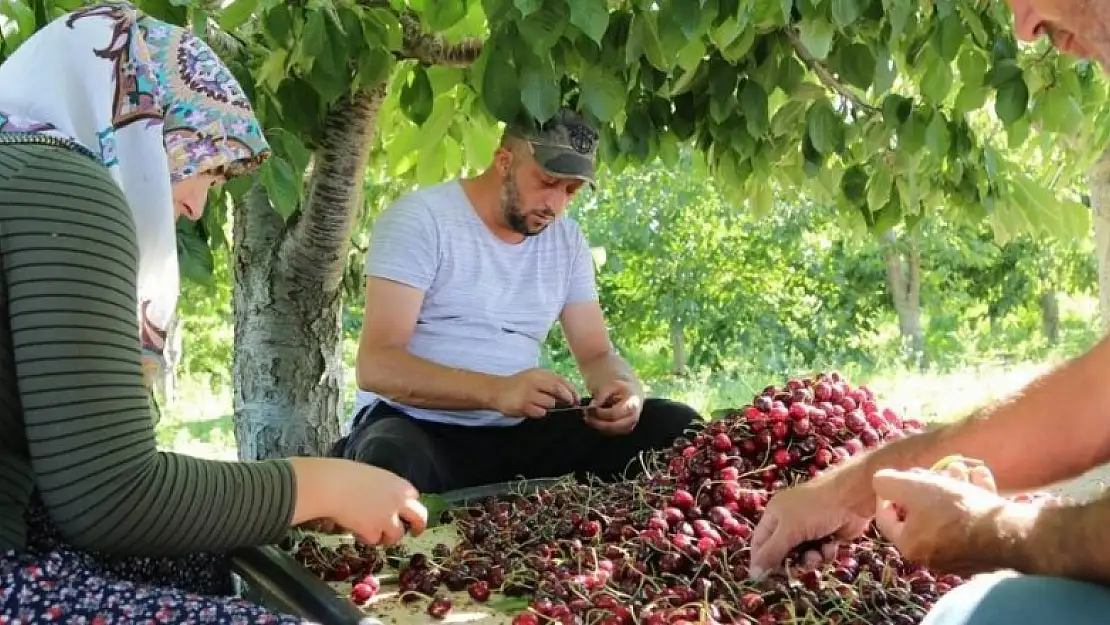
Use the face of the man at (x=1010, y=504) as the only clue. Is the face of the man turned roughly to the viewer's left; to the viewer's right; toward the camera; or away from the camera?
to the viewer's left

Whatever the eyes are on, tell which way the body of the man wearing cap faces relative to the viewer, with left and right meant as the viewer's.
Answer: facing the viewer and to the right of the viewer

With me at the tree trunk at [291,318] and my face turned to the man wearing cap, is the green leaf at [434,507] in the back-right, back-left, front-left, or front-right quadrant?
front-right

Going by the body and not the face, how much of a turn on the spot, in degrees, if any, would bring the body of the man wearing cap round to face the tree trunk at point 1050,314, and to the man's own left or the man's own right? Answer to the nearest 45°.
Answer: approximately 90° to the man's own left

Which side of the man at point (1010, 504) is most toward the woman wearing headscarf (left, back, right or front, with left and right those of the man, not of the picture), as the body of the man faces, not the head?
front

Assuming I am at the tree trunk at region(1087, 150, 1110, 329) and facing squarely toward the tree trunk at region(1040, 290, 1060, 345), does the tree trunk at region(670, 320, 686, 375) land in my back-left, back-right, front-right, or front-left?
front-left

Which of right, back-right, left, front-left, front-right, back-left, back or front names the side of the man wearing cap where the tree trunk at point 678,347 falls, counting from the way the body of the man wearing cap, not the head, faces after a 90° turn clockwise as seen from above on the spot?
back-right

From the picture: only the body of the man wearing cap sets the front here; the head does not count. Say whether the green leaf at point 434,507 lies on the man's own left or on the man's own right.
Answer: on the man's own right

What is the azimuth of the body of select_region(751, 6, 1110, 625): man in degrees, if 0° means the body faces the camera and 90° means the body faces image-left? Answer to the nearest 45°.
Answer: approximately 90°

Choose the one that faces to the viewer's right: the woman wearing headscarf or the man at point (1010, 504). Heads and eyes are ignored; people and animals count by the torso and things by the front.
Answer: the woman wearing headscarf

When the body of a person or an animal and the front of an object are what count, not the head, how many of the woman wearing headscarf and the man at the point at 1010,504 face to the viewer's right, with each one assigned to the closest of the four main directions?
1

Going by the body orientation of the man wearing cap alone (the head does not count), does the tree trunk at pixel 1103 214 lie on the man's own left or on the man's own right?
on the man's own left

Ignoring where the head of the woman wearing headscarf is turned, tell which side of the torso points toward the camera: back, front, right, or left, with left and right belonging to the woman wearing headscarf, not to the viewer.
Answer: right

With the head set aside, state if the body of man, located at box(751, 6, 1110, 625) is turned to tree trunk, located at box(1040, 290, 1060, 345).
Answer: no

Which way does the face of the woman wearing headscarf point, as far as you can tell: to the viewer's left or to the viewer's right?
to the viewer's right

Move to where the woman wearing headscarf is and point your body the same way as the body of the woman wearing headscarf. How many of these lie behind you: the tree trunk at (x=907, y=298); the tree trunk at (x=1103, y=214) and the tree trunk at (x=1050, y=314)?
0

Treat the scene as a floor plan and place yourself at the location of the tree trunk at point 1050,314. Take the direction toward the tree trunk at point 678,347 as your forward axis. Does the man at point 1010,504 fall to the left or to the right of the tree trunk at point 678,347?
left
